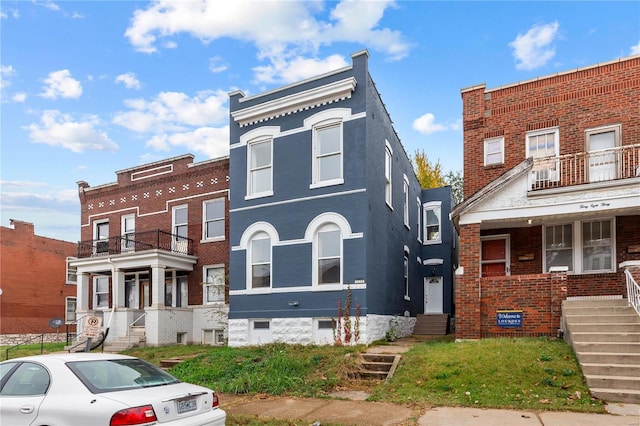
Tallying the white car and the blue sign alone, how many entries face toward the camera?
1

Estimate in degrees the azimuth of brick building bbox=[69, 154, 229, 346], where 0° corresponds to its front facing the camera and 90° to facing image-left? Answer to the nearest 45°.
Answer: approximately 45°

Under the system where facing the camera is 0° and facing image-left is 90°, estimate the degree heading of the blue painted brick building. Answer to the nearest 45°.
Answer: approximately 45°

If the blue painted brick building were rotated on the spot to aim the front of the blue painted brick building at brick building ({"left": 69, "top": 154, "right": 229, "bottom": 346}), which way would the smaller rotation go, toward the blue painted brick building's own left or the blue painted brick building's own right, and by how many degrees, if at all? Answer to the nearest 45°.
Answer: approximately 90° to the blue painted brick building's own right

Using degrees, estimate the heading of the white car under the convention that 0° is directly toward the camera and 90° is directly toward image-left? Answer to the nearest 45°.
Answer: approximately 135°
